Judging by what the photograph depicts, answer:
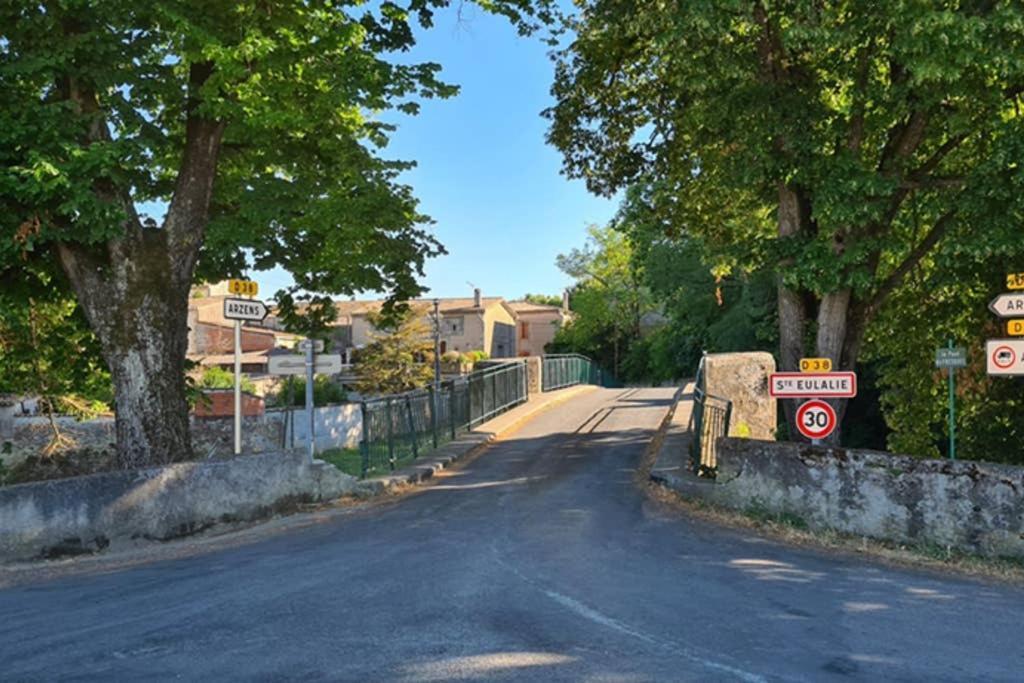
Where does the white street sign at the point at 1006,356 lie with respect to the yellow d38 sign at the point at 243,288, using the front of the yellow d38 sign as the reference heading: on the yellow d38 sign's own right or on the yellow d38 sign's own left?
on the yellow d38 sign's own left

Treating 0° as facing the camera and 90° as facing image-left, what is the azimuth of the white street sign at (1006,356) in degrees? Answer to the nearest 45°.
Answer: approximately 0°

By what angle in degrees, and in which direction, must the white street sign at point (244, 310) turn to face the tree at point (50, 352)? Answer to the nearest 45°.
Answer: approximately 135° to its right

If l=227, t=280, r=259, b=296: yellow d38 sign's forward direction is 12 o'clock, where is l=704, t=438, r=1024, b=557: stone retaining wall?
The stone retaining wall is roughly at 10 o'clock from the yellow d38 sign.

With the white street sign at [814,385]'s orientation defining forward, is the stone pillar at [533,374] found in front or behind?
behind
